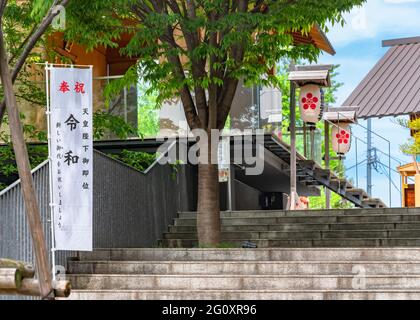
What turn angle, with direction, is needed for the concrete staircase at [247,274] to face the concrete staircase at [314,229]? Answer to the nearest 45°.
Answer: approximately 180°

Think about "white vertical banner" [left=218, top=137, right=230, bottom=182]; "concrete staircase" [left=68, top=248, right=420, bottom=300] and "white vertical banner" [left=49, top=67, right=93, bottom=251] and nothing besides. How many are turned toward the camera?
3

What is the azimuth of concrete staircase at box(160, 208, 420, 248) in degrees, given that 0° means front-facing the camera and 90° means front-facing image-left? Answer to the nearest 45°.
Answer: approximately 0°

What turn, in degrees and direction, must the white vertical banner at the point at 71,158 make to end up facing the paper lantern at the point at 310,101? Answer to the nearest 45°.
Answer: approximately 135° to its left

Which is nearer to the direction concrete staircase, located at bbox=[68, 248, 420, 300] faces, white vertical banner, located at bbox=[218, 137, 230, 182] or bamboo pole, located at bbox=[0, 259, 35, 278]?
the bamboo pole

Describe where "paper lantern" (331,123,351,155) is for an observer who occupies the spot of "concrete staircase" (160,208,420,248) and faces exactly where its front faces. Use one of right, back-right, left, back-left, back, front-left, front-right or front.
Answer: back

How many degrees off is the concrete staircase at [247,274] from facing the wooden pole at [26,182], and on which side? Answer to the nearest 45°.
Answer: approximately 45° to its right

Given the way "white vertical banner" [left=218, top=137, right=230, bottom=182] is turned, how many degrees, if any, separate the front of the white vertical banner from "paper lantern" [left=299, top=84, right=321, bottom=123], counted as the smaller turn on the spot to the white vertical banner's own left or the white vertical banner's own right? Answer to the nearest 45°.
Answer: approximately 135° to the white vertical banner's own left

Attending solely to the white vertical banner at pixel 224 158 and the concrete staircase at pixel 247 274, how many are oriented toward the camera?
2

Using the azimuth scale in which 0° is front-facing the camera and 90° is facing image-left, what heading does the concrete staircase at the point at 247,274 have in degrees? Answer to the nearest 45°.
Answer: approximately 0°

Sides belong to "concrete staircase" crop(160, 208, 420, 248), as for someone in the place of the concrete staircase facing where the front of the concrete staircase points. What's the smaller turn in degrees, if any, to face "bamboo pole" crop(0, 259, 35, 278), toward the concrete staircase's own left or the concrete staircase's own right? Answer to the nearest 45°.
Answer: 0° — it already faces it

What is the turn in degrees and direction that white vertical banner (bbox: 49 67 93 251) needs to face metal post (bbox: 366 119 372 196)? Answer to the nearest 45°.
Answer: approximately 135° to its left

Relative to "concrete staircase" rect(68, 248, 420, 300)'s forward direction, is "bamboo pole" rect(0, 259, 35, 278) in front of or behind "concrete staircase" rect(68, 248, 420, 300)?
in front

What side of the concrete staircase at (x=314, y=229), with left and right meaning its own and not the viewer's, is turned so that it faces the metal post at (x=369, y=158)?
back

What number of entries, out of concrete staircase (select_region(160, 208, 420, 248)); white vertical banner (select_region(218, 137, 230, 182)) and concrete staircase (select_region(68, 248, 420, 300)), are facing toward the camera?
3

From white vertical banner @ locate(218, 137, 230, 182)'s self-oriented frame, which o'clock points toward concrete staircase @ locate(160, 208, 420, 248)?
The concrete staircase is roughly at 11 o'clock from the white vertical banner.
